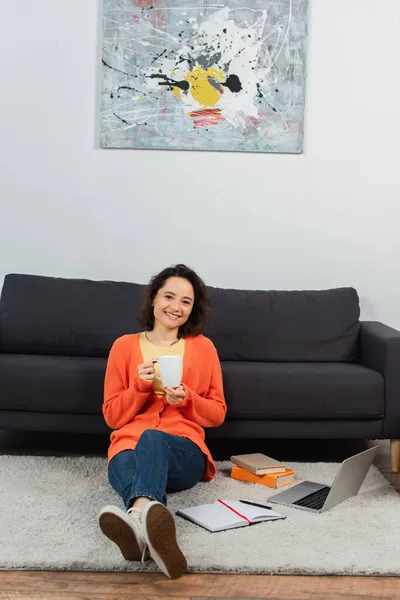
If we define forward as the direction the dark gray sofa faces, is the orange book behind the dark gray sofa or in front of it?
in front

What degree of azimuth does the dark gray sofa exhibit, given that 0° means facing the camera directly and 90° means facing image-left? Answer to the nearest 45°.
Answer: approximately 0°

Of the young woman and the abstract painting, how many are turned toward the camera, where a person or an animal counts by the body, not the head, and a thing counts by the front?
2

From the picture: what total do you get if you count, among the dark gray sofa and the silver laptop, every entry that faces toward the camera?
1

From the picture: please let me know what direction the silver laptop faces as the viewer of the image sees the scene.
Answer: facing away from the viewer and to the left of the viewer

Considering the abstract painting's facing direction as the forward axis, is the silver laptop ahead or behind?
ahead

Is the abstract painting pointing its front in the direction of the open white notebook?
yes

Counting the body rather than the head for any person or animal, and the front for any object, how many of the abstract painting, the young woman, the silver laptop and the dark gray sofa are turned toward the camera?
3
